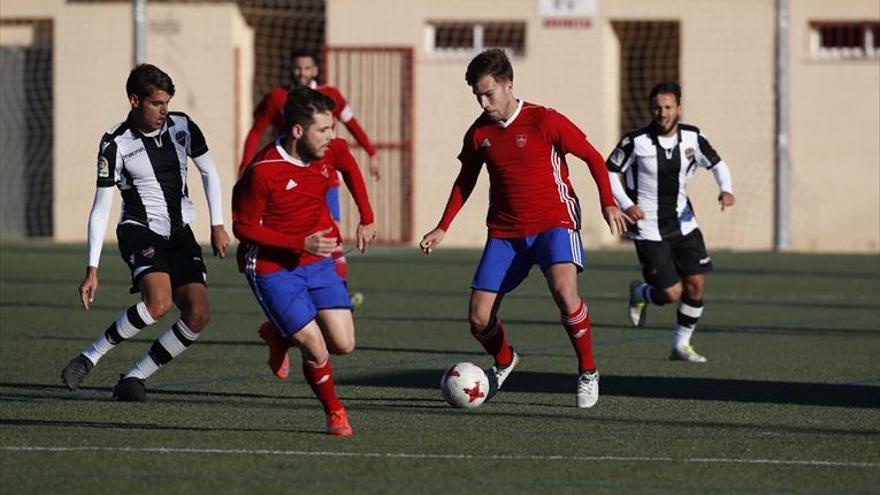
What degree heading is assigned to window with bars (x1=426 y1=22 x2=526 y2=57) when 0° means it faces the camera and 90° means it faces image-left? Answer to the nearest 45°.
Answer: approximately 0°

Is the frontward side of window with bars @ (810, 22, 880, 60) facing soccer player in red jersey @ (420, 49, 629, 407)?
yes

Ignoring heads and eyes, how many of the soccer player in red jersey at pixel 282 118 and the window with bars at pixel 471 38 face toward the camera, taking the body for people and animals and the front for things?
2

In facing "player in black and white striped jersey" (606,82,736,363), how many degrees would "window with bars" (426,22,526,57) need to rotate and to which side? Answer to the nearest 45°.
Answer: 0° — it already faces them

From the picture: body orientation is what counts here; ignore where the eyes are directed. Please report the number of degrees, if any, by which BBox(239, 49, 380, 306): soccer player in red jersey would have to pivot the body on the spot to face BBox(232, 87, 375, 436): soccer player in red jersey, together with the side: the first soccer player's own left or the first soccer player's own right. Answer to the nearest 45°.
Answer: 0° — they already face them

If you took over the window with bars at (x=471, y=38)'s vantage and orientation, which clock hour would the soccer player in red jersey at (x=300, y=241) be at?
The soccer player in red jersey is roughly at 12 o'clock from the window with bars.

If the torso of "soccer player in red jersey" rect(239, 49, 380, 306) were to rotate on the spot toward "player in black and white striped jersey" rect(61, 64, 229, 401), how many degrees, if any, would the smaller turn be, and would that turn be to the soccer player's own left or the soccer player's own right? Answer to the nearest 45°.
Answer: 0° — they already face them

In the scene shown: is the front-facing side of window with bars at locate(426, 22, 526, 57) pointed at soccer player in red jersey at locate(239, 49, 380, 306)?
yes

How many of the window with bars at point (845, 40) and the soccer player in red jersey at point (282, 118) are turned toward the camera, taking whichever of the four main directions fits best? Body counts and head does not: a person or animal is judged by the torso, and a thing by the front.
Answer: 2
